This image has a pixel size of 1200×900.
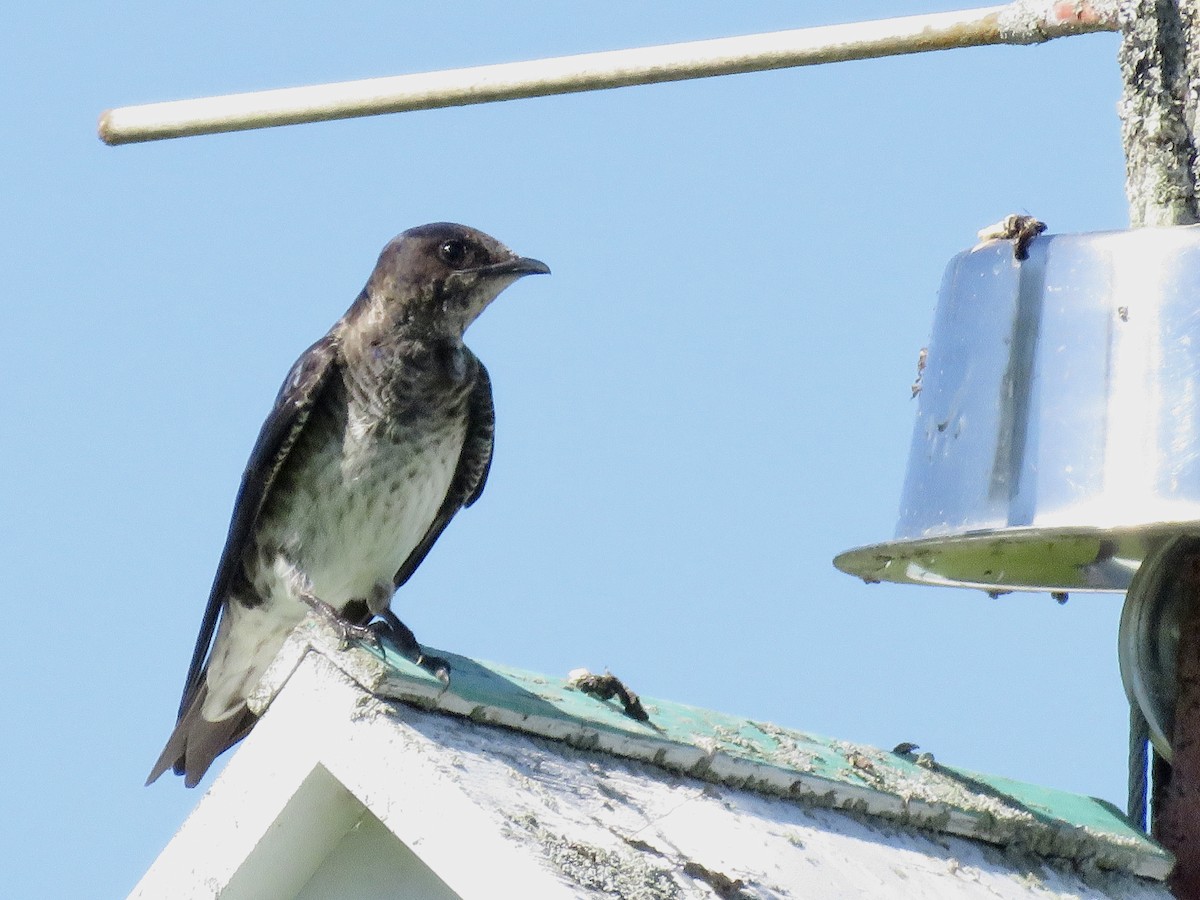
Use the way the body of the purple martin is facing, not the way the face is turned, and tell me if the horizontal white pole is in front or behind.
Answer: in front

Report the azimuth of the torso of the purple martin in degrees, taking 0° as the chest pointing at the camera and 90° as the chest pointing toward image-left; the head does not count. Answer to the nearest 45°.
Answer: approximately 315°
